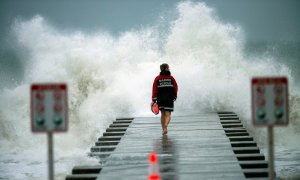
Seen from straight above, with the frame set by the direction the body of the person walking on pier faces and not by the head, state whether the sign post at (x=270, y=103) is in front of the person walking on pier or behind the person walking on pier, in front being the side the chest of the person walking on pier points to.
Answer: behind

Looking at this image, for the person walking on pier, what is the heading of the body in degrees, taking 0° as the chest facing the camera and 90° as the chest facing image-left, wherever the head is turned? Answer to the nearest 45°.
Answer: approximately 180°

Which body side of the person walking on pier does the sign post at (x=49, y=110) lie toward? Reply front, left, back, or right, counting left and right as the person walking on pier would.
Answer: back
